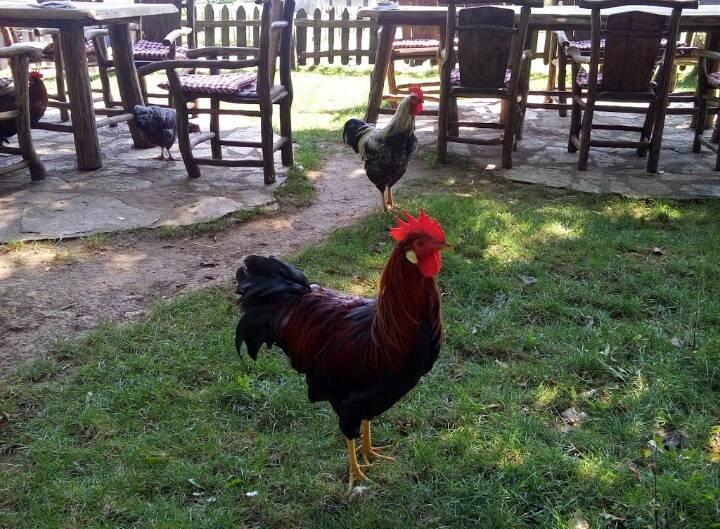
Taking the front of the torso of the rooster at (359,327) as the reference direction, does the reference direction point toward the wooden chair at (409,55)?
no

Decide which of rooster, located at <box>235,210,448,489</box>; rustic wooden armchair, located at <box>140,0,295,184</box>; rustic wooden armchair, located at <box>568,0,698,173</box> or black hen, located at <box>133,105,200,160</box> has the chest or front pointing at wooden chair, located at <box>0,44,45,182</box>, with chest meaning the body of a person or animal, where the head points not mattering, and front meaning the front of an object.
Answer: rustic wooden armchair, located at <box>140,0,295,184</box>

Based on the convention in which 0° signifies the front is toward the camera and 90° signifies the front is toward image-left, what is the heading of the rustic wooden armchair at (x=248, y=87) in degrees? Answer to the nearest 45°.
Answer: approximately 90°

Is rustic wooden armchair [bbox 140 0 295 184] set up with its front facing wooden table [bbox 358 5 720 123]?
no

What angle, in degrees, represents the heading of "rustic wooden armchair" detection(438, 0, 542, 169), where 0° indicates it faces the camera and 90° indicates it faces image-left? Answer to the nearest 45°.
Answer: approximately 180°

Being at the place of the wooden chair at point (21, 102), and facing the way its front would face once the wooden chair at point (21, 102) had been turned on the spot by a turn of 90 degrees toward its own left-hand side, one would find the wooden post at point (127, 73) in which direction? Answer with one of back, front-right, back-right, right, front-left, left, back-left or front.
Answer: front-right

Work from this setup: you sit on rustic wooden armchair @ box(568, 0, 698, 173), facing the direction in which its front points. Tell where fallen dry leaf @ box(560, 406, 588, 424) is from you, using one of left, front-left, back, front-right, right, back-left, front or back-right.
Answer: back

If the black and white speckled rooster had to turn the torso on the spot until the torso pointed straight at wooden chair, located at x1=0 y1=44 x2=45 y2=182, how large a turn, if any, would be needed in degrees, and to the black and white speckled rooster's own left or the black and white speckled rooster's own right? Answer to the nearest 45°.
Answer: approximately 135° to the black and white speckled rooster's own right

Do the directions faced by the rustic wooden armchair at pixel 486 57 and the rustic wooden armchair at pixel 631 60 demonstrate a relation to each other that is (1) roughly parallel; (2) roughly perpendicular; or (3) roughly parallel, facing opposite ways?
roughly parallel

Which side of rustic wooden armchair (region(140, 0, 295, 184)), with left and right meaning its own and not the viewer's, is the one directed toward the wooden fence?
right

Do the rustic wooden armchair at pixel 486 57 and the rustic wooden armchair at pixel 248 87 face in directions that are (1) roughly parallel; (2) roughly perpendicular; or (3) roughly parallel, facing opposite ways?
roughly perpendicular
